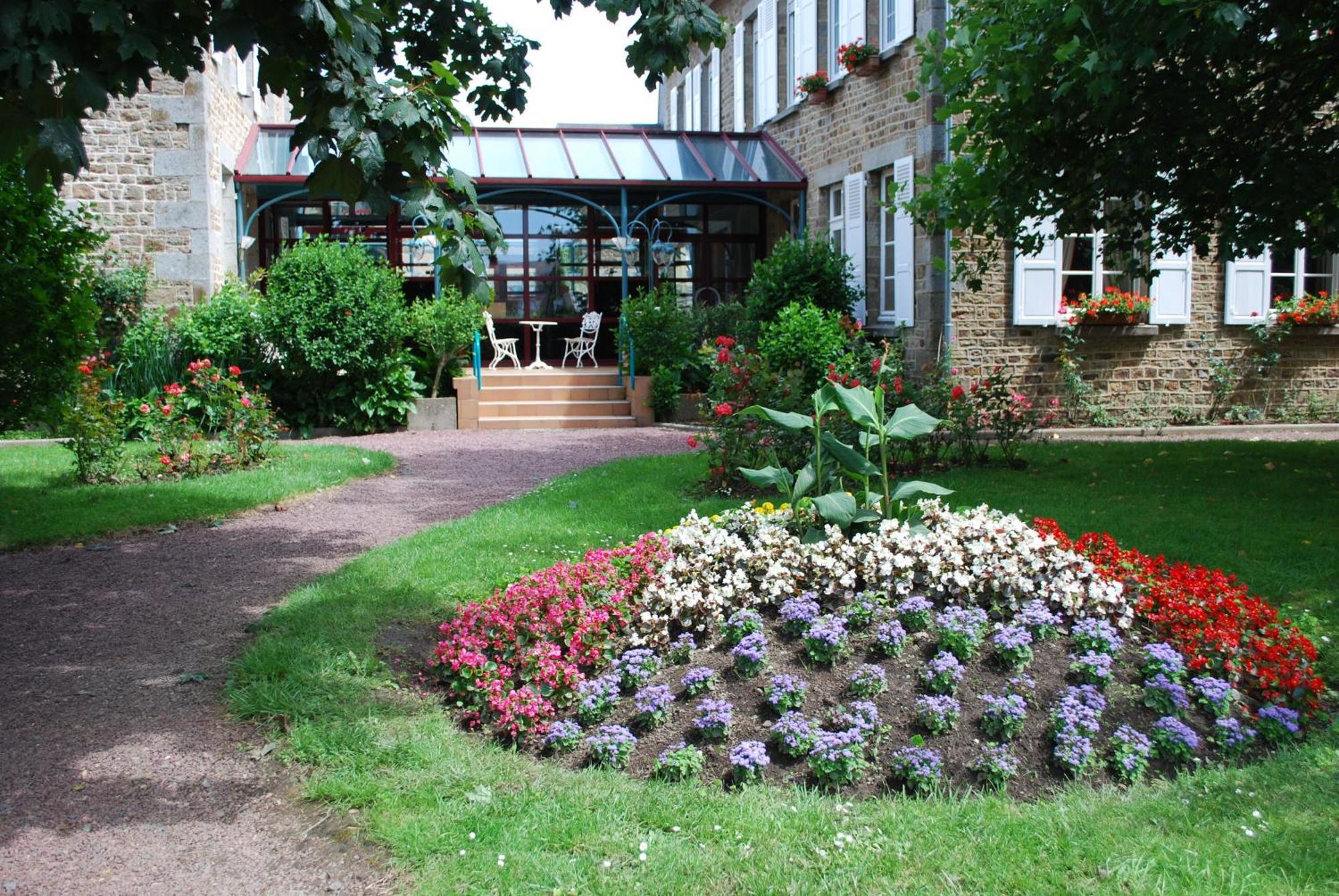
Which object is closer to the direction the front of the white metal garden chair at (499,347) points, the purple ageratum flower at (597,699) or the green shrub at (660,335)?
the green shrub

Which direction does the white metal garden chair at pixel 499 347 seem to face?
to the viewer's right

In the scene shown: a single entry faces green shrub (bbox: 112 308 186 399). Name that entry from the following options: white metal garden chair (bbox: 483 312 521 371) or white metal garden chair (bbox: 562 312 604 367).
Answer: white metal garden chair (bbox: 562 312 604 367)

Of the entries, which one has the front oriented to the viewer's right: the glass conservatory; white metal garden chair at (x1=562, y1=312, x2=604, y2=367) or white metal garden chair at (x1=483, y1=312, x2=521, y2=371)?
white metal garden chair at (x1=483, y1=312, x2=521, y2=371)

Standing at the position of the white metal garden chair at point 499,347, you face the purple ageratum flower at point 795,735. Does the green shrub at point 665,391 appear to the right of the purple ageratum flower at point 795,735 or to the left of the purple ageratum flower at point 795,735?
left

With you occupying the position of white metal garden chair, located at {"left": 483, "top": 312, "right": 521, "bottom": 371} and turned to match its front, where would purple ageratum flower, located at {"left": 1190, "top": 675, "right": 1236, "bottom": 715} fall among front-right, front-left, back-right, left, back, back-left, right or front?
right

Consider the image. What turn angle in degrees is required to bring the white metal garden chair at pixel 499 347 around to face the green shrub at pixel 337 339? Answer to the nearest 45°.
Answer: approximately 135° to its right

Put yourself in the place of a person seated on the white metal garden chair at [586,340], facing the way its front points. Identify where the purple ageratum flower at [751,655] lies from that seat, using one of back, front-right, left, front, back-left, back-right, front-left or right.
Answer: front-left

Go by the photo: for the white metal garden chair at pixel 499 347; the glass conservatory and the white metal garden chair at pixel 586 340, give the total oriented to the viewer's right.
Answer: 1

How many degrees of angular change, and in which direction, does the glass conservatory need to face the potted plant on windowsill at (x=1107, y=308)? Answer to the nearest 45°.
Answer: approximately 45° to its left

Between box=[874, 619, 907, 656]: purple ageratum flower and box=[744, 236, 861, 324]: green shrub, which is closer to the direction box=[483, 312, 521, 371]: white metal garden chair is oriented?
the green shrub

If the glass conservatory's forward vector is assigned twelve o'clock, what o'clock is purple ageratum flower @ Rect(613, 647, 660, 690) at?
The purple ageratum flower is roughly at 12 o'clock from the glass conservatory.

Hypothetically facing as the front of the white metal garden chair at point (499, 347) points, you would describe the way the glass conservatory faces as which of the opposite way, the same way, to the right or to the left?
to the right

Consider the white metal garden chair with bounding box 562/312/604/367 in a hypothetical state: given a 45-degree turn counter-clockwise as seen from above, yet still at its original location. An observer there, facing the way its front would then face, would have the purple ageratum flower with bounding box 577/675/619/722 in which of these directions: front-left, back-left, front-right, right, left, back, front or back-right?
front

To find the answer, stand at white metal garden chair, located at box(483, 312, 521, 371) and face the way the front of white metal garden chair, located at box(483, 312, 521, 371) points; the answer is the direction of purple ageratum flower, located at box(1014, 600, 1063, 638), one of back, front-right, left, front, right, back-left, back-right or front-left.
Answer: right

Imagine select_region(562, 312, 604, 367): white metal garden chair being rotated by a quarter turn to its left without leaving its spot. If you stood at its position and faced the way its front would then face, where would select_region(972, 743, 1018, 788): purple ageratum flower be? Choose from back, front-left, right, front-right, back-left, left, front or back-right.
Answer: front-right

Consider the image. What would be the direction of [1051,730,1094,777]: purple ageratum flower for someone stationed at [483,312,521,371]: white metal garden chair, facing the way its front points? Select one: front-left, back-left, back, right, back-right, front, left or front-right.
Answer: right

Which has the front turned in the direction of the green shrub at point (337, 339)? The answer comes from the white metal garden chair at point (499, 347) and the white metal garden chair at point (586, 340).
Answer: the white metal garden chair at point (586, 340)

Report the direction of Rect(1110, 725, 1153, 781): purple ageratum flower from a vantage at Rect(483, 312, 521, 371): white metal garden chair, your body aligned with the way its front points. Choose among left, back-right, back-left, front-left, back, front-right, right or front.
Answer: right
